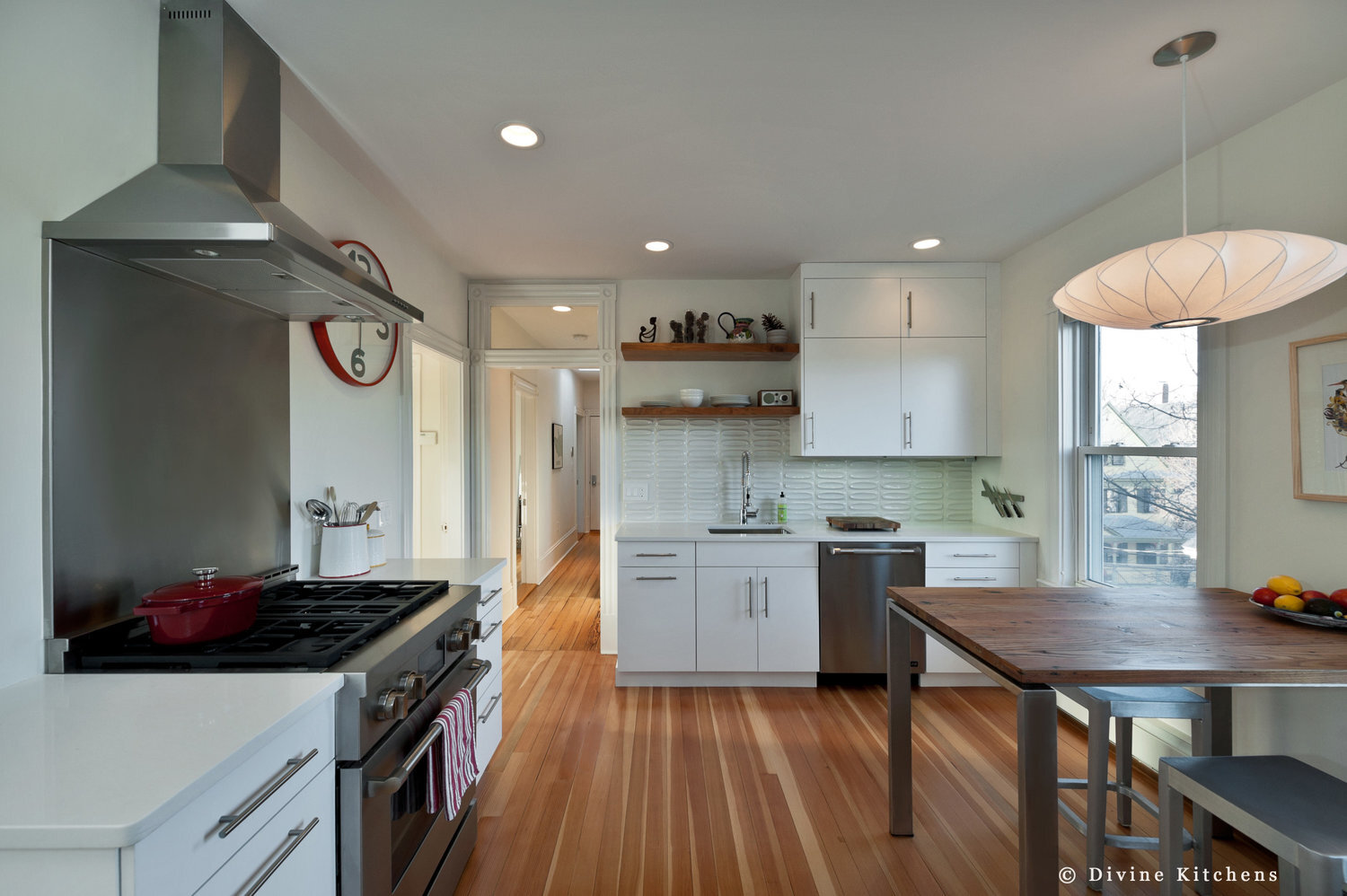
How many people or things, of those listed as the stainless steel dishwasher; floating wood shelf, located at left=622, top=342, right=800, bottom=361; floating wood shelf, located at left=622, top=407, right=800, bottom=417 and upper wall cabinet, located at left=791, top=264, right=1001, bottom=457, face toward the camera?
4

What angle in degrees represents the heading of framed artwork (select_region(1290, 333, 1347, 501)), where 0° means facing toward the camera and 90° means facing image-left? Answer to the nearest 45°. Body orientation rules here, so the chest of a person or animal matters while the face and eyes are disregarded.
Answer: approximately 45°

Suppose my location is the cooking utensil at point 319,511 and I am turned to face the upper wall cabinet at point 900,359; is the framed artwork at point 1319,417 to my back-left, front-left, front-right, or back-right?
front-right

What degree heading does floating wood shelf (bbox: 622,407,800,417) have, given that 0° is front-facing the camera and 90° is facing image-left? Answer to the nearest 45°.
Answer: approximately 0°

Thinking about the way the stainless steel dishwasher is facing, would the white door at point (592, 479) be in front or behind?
behind

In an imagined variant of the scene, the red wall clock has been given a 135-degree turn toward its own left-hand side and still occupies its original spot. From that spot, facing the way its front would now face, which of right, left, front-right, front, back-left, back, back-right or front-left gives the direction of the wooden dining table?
back-right

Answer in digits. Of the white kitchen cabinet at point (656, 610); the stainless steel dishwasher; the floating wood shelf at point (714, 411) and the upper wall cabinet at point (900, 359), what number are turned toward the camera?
4

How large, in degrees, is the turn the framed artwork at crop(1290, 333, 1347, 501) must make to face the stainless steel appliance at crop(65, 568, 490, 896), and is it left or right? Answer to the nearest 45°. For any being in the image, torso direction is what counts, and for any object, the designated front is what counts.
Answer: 0° — it already faces it

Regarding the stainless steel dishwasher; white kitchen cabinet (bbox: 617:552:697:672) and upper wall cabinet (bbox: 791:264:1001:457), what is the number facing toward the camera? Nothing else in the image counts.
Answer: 3

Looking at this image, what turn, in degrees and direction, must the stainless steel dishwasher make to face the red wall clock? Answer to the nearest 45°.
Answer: approximately 45° to its right

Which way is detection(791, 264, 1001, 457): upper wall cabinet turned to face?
toward the camera

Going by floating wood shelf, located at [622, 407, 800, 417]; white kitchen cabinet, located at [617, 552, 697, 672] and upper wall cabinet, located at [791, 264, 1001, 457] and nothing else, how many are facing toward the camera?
3

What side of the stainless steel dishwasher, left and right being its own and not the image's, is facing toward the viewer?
front

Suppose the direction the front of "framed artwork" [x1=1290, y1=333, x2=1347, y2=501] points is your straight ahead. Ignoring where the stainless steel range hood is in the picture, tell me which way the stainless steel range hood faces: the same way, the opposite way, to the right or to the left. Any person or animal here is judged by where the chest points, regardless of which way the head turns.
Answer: the opposite way

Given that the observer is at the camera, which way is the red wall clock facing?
facing the viewer and to the right of the viewer

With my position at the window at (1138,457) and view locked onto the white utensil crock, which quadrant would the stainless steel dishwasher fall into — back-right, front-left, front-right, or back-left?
front-right
